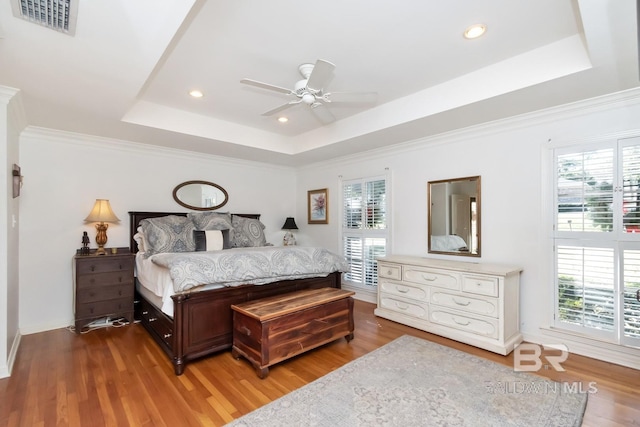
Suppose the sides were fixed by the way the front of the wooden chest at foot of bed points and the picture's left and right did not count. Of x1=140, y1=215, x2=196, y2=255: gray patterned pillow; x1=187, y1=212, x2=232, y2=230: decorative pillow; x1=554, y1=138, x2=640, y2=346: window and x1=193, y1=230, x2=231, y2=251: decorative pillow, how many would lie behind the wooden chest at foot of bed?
3

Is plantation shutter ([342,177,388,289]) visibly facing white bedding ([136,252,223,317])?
yes

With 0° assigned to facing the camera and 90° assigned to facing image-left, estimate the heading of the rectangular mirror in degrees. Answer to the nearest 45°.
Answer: approximately 45°

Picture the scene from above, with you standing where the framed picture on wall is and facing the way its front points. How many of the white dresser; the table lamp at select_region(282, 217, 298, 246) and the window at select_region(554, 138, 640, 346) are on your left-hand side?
2

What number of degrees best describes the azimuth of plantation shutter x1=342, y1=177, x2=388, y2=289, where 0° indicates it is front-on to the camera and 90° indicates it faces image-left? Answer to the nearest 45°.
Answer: approximately 45°

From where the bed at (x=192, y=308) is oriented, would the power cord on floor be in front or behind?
behind

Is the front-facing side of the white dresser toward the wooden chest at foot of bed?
yes
